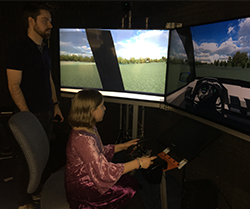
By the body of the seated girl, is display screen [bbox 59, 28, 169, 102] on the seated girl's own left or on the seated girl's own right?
on the seated girl's own left

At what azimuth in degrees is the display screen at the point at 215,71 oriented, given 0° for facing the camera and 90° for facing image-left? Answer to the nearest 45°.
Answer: approximately 45°

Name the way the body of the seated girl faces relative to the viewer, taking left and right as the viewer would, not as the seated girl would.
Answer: facing to the right of the viewer

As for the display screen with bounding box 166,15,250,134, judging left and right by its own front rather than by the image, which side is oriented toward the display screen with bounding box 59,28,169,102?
right

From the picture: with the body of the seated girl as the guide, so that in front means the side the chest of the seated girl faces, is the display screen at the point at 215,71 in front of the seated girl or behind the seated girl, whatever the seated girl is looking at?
in front

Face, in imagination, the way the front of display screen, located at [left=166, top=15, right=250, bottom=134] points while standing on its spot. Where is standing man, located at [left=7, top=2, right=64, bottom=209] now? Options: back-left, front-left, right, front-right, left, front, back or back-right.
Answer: front-right

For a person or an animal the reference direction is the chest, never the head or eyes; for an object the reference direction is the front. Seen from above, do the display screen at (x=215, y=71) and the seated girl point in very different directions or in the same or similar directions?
very different directions

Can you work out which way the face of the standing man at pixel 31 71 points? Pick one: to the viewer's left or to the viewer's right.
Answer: to the viewer's right

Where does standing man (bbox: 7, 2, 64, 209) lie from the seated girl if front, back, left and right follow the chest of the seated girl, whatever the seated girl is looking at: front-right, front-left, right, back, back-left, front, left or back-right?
back-left
